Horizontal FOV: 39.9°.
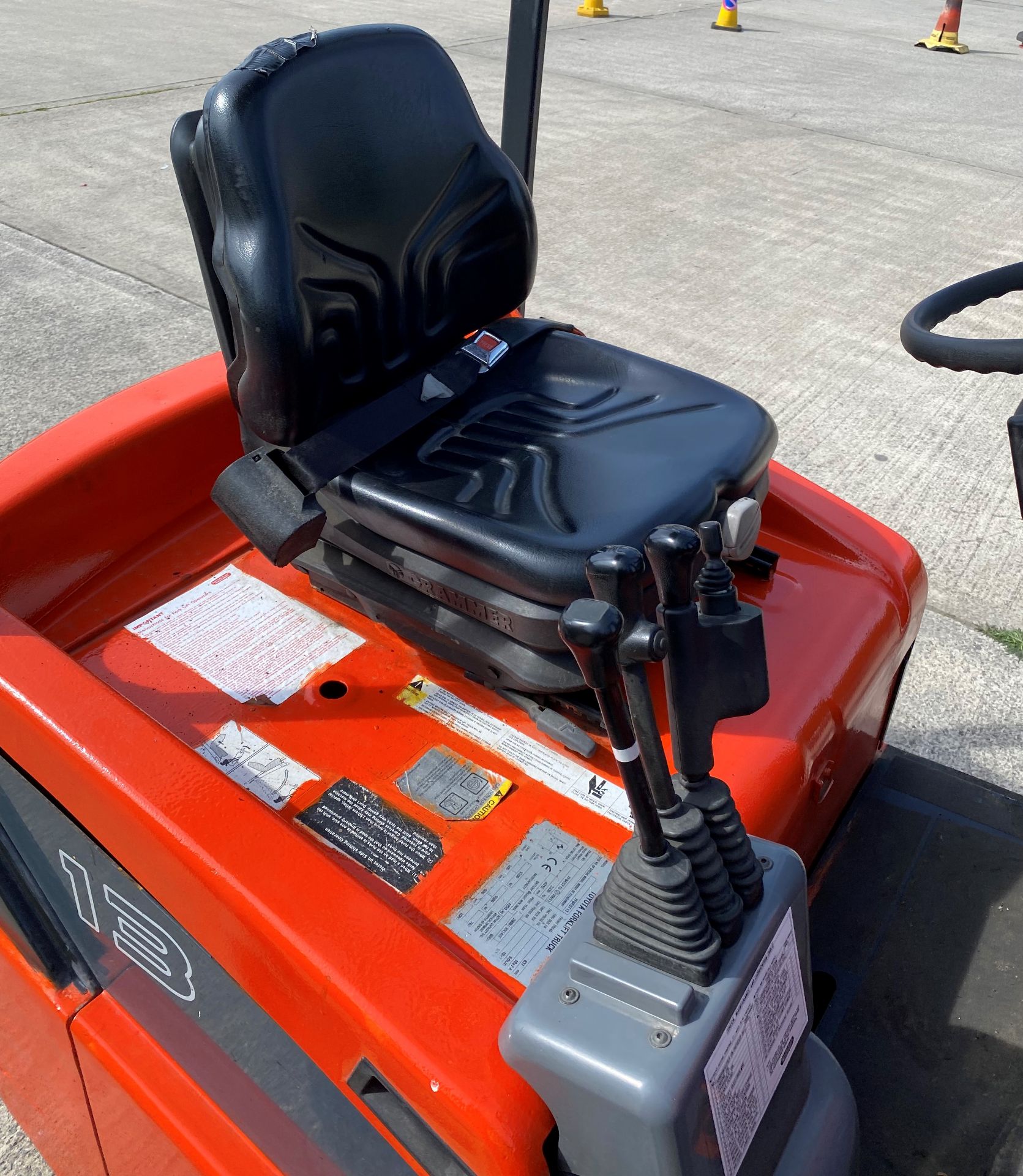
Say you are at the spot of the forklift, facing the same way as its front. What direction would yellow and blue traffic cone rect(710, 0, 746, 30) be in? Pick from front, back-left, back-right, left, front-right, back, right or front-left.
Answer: back-left

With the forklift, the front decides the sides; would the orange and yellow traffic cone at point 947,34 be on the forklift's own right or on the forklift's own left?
on the forklift's own left

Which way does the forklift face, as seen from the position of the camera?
facing the viewer and to the right of the viewer
